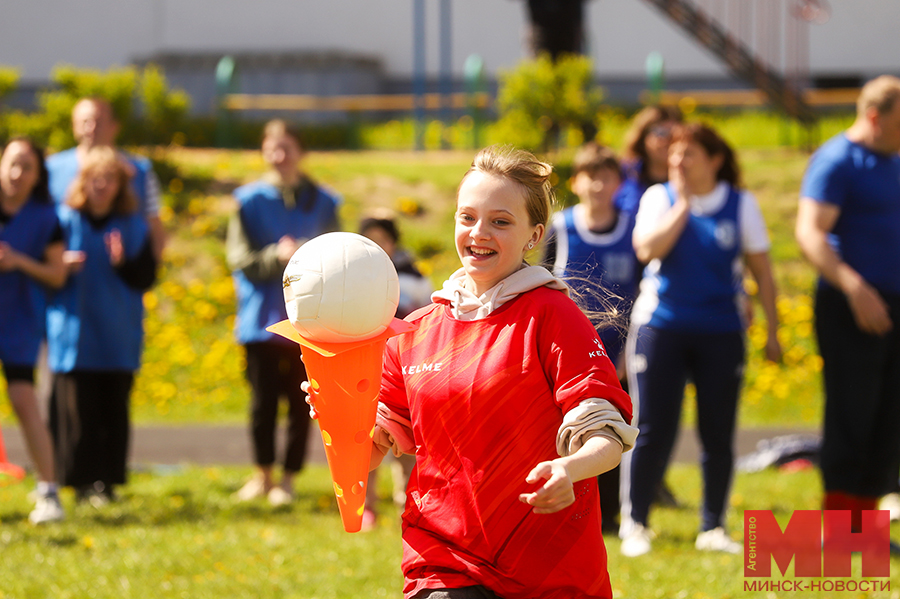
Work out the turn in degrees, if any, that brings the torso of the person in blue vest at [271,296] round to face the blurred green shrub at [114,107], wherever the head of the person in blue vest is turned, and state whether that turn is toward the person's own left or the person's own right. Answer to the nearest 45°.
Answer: approximately 180°

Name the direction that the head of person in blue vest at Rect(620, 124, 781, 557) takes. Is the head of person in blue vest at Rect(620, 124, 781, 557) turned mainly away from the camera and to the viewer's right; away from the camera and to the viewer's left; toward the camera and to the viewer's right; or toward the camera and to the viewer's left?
toward the camera and to the viewer's left

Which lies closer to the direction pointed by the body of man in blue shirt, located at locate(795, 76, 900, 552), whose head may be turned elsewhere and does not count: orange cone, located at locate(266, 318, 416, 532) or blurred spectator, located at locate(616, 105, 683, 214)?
the orange cone

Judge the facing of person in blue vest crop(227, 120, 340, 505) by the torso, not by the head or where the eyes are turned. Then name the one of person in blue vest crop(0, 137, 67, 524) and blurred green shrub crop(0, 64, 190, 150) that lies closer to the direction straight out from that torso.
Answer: the person in blue vest

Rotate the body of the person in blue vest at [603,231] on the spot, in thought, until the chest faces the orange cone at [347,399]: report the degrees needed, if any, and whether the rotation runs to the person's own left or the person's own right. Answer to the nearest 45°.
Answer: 0° — they already face it

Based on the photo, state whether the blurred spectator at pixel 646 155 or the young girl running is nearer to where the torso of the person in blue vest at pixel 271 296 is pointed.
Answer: the young girl running

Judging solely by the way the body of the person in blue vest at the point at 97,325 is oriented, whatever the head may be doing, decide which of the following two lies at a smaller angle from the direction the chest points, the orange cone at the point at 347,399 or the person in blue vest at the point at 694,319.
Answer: the orange cone

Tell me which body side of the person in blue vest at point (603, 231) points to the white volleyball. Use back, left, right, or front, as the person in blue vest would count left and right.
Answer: front
